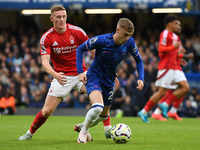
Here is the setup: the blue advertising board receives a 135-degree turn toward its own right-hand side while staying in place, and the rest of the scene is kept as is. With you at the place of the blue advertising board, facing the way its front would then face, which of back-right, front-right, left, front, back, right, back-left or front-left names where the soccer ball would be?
back-left

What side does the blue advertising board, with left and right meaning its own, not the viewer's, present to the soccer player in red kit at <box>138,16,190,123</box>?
front

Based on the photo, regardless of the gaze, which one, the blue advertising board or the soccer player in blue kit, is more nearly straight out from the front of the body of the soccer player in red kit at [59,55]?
the soccer player in blue kit

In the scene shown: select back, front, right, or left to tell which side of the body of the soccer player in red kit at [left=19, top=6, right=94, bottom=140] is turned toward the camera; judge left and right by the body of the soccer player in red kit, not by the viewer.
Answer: front

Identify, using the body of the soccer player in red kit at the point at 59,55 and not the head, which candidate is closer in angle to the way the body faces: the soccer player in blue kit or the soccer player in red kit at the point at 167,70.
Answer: the soccer player in blue kit
